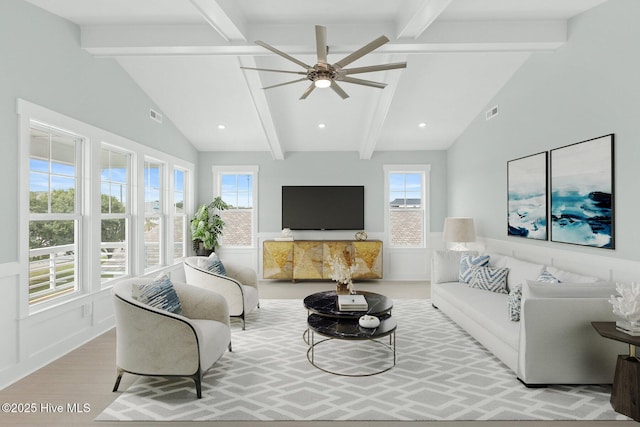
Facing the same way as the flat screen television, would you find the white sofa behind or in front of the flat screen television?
in front

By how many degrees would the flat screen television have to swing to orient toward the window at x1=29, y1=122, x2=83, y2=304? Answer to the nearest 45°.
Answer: approximately 45° to its right

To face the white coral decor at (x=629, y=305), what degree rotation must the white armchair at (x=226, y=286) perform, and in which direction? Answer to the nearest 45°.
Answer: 0° — it already faces it

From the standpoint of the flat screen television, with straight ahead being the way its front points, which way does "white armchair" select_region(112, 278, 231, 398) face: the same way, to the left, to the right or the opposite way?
to the left

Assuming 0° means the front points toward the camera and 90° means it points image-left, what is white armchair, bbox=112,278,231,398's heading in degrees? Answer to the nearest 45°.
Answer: approximately 315°

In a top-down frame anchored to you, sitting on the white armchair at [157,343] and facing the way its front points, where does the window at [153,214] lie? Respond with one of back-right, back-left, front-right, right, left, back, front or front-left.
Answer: back-left

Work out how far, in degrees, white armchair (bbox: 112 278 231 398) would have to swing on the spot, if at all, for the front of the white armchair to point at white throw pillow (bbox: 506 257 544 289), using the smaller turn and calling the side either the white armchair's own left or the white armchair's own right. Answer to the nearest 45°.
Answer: approximately 45° to the white armchair's own left

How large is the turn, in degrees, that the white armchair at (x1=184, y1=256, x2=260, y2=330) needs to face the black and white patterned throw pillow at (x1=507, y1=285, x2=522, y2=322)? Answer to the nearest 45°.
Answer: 0° — it already faces it

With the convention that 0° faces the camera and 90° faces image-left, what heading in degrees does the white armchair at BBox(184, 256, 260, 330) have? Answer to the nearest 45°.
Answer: approximately 315°

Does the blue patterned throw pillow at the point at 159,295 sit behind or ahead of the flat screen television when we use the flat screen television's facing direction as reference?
ahead

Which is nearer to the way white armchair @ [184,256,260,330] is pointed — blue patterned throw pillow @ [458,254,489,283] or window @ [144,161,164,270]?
the blue patterned throw pillow
